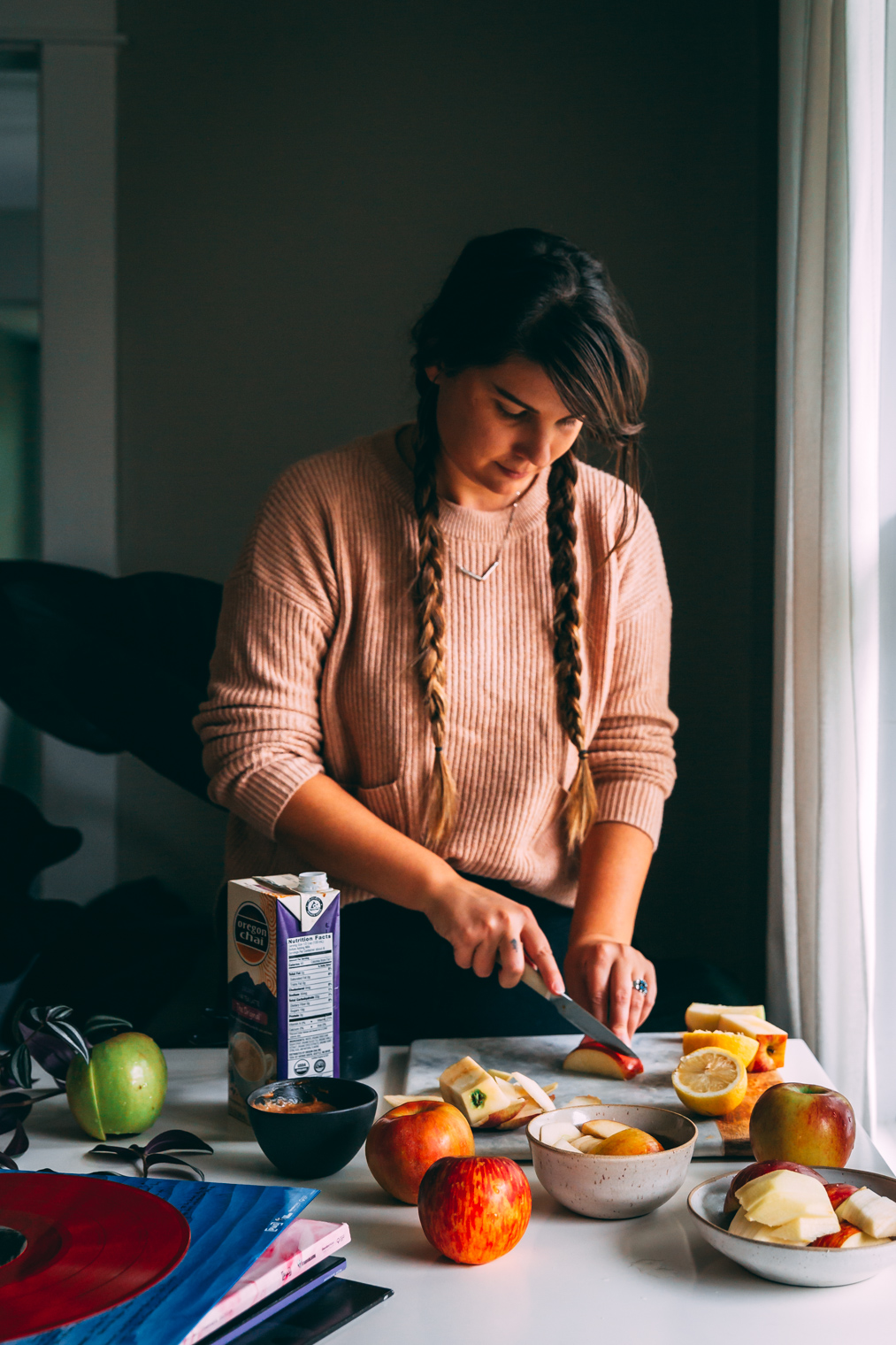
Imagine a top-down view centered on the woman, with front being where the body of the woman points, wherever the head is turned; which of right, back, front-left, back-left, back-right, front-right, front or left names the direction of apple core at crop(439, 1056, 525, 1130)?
front-right

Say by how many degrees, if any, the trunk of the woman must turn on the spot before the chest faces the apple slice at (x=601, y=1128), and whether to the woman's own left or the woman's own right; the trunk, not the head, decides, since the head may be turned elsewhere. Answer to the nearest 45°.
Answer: approximately 45° to the woman's own right

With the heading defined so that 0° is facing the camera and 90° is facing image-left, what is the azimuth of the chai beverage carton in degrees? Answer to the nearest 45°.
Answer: approximately 45°

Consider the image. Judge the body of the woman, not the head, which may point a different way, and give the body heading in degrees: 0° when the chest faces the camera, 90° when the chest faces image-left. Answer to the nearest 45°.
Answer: approximately 315°

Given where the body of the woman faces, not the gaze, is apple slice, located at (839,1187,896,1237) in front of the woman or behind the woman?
in front
